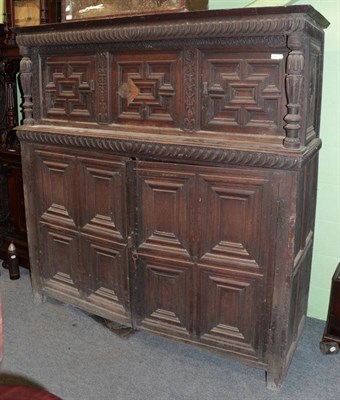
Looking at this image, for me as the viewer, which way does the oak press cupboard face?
facing the viewer and to the left of the viewer
